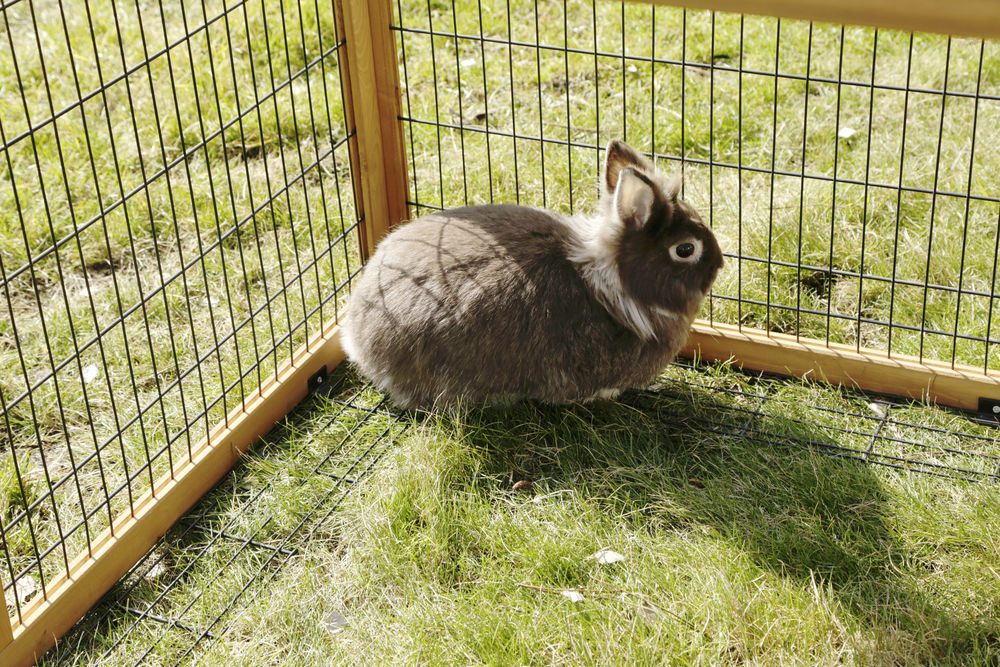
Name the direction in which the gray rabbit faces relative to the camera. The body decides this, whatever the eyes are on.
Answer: to the viewer's right
